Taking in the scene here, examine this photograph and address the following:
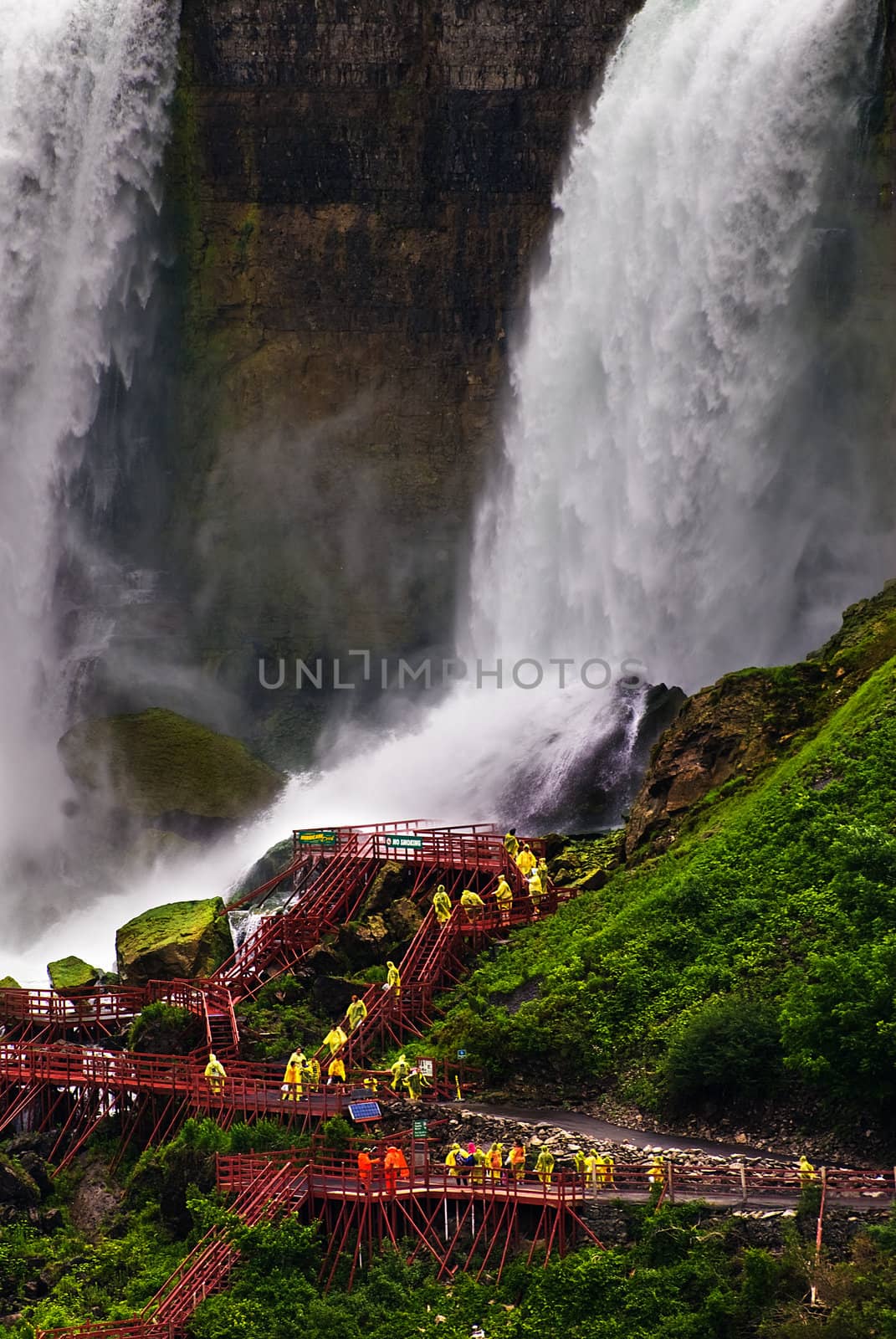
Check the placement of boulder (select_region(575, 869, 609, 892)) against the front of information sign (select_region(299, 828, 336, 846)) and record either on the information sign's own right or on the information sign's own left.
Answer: on the information sign's own left

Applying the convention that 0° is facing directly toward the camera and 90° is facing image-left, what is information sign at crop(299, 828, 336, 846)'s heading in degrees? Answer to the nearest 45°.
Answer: approximately 0°

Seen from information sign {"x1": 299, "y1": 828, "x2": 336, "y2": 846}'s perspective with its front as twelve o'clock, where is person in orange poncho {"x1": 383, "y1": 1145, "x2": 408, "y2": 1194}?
The person in orange poncho is roughly at 12 o'clock from the information sign.

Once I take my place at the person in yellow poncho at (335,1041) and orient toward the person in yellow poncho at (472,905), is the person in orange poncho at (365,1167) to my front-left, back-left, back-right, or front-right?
back-right

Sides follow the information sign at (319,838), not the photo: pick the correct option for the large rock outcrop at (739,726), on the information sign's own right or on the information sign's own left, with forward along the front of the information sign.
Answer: on the information sign's own left

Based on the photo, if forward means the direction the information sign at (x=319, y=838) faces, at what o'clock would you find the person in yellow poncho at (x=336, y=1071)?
The person in yellow poncho is roughly at 12 o'clock from the information sign.
